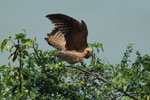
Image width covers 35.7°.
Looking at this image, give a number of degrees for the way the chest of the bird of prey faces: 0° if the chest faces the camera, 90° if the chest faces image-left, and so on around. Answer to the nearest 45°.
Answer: approximately 270°
